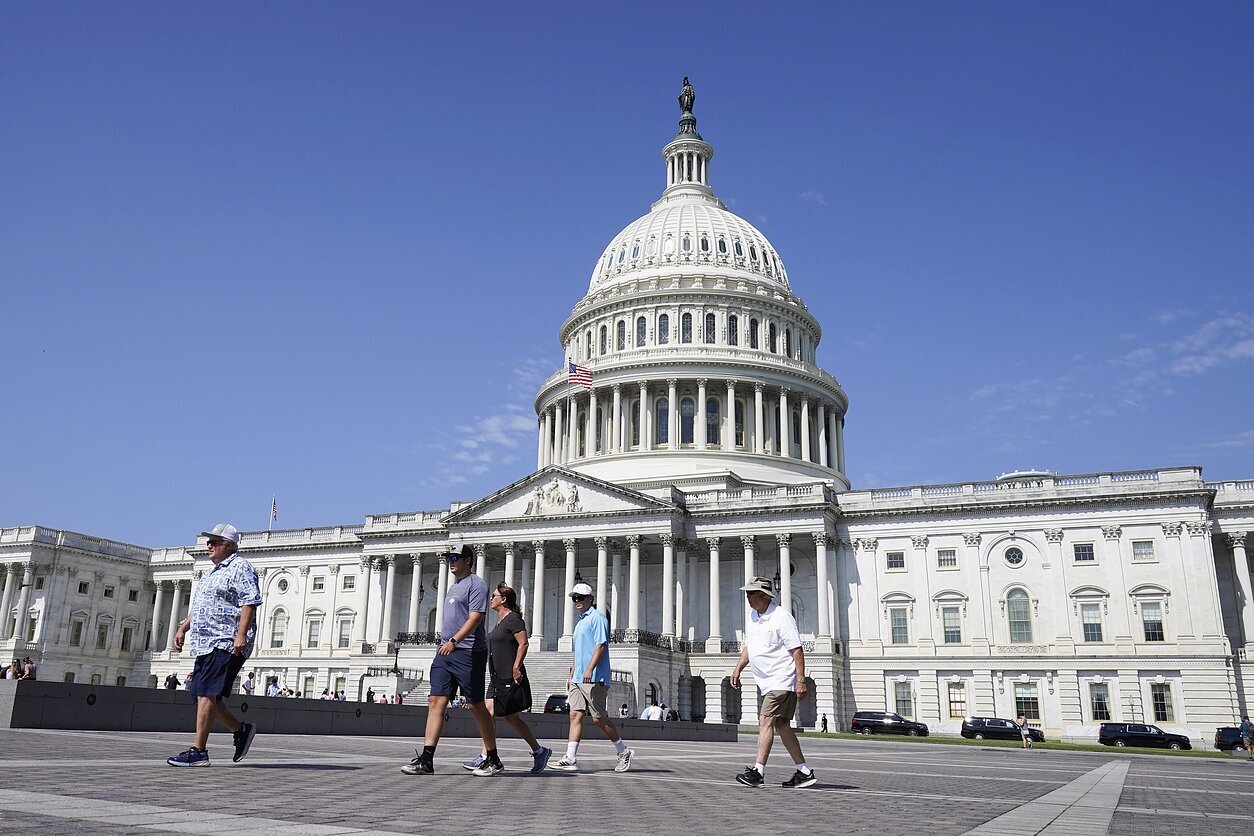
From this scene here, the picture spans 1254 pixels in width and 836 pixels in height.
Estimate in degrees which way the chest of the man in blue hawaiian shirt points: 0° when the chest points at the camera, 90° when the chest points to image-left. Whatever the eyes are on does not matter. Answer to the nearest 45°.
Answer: approximately 90°
